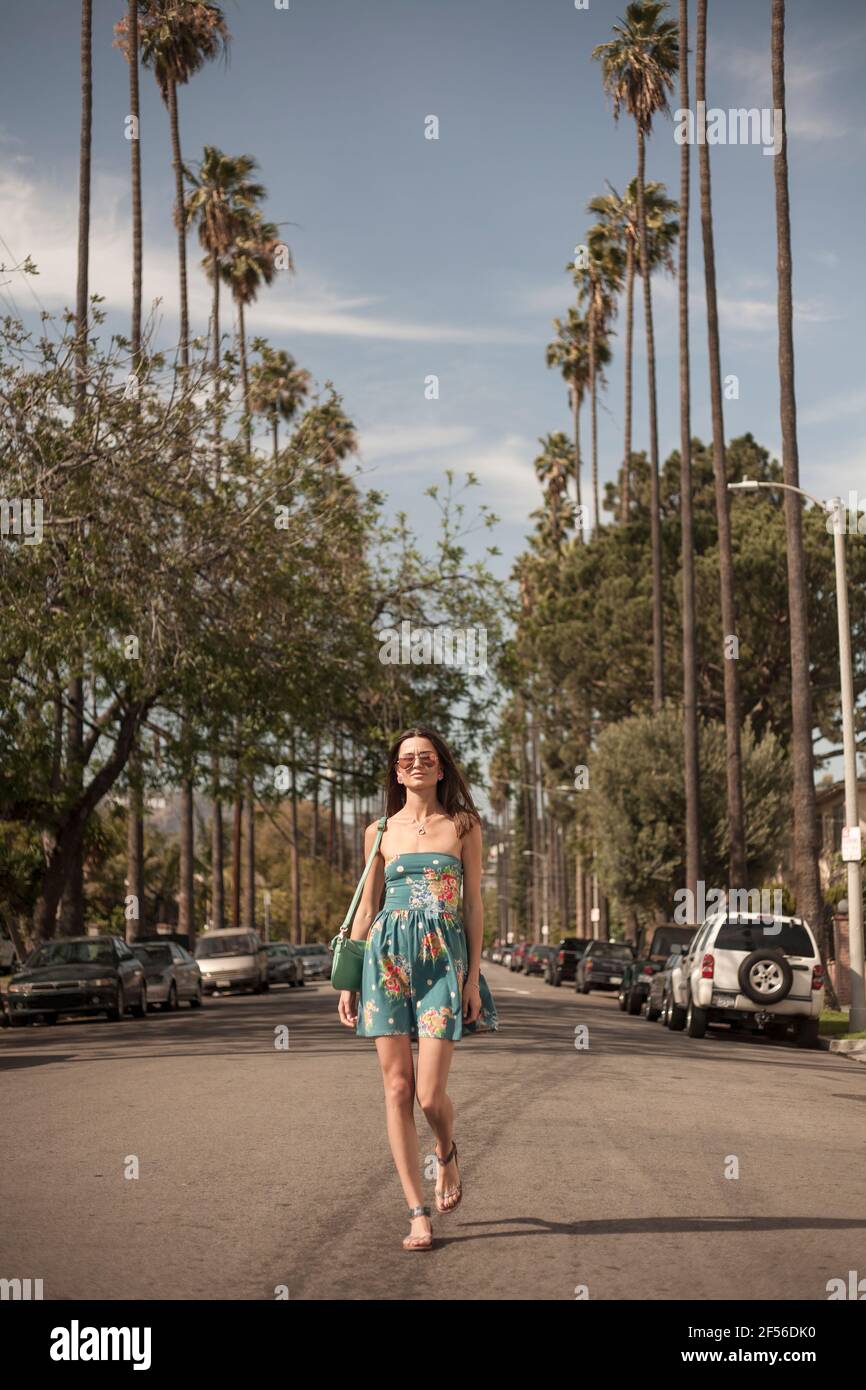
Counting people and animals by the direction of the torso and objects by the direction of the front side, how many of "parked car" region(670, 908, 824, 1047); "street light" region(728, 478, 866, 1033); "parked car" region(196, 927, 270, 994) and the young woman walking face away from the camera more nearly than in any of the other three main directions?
1

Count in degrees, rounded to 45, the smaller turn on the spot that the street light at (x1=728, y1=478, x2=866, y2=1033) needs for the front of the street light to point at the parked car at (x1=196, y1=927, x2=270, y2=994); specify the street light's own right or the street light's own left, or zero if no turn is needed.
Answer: approximately 45° to the street light's own right

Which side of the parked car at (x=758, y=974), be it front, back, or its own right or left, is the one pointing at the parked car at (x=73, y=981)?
left

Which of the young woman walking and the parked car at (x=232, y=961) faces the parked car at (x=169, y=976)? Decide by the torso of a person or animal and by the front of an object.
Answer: the parked car at (x=232, y=961)

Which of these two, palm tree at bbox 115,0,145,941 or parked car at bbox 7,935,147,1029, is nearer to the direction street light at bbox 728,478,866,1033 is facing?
the parked car

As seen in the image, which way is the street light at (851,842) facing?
to the viewer's left

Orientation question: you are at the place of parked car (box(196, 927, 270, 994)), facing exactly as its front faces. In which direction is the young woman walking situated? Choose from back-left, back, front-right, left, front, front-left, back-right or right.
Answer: front

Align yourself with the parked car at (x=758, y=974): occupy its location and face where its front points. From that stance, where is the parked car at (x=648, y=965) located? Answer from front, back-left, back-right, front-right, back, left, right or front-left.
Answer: front

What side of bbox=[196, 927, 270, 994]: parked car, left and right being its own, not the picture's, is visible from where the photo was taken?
front

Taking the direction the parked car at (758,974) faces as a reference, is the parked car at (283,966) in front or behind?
in front

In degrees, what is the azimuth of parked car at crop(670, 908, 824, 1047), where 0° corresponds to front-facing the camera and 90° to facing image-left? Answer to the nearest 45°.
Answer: approximately 180°

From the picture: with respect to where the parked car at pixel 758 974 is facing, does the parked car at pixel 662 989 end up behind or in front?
in front

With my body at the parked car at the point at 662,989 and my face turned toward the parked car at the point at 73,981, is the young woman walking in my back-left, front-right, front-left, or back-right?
front-left

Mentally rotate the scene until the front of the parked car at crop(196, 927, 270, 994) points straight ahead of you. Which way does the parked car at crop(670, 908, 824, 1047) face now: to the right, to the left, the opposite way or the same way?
the opposite way

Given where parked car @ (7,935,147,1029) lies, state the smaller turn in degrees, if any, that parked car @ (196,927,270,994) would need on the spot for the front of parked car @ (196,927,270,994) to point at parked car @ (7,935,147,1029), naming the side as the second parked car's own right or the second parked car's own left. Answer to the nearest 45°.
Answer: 0° — it already faces it

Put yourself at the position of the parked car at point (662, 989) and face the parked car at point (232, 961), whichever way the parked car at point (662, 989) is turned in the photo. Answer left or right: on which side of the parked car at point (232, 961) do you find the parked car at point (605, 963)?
right
